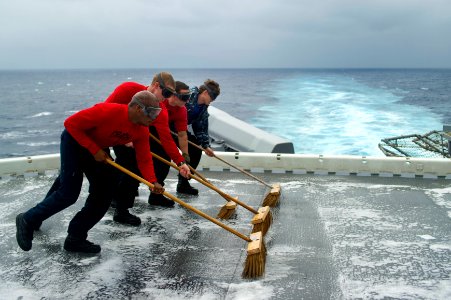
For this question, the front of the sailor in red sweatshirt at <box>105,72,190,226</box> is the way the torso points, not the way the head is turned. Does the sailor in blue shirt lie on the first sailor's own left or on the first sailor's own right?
on the first sailor's own left

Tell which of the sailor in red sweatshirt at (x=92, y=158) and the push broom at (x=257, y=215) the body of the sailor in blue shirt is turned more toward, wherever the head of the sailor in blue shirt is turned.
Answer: the push broom

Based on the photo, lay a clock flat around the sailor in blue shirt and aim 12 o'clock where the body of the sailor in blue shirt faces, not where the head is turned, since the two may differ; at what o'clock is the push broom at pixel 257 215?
The push broom is roughly at 2 o'clock from the sailor in blue shirt.

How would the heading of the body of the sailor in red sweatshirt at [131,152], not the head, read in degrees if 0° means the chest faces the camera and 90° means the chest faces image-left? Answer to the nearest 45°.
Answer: approximately 270°

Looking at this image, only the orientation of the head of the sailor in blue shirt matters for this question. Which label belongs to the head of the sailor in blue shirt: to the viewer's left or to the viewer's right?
to the viewer's right

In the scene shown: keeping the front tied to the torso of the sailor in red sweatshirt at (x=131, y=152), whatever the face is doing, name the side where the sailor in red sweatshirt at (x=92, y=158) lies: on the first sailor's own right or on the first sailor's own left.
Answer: on the first sailor's own right

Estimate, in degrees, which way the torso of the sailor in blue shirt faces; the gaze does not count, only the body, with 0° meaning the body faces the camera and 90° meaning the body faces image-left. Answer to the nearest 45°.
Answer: approximately 270°

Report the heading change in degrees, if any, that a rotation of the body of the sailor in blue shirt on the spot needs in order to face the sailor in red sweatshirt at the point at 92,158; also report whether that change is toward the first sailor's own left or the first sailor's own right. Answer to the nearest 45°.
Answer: approximately 135° to the first sailor's own right

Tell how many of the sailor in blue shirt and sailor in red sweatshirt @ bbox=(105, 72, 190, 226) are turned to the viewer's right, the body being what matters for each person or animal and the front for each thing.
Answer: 2

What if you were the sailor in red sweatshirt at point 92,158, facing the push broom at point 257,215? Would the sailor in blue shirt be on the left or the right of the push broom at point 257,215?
left

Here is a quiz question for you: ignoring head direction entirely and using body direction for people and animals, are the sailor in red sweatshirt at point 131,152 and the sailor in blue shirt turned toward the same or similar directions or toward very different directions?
same or similar directions

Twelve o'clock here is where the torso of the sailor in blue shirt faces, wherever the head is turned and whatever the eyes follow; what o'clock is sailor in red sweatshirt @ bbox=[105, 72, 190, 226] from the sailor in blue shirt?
The sailor in red sweatshirt is roughly at 4 o'clock from the sailor in blue shirt.
